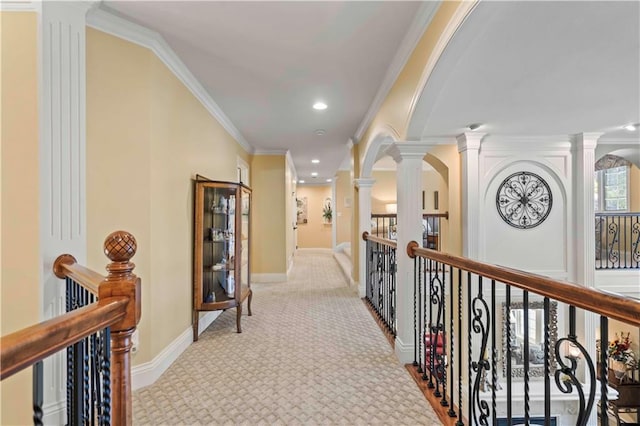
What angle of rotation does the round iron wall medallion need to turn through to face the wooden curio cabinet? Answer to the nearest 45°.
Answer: approximately 45° to its right

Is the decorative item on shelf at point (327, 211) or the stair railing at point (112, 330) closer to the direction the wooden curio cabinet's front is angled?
the decorative item on shelf

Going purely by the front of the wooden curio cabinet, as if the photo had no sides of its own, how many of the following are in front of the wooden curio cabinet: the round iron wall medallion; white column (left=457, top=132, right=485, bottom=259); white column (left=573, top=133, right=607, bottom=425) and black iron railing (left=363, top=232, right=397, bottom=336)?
4

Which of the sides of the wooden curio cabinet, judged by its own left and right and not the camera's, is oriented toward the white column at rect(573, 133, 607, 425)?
front

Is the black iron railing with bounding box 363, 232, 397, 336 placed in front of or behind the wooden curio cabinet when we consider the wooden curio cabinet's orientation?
in front

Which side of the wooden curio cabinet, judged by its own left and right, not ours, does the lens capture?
right

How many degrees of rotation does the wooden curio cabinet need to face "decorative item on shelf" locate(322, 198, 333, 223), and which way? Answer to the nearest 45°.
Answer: approximately 45° to its left

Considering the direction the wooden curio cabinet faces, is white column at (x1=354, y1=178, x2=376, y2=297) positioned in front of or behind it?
in front

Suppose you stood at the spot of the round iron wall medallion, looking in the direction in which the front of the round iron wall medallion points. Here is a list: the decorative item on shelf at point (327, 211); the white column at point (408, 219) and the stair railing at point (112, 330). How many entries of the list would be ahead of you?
2

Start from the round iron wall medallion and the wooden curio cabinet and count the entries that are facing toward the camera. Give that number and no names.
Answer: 1
